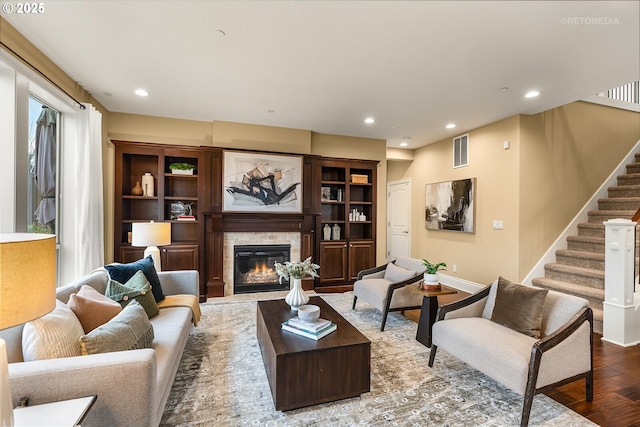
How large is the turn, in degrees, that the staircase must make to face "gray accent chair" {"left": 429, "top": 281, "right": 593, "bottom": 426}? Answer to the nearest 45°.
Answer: approximately 45° to its left

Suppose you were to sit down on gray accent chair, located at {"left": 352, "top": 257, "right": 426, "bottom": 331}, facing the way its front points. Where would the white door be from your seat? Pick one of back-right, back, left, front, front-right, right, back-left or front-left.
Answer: back-right

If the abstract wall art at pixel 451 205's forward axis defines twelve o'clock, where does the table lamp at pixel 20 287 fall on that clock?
The table lamp is roughly at 11 o'clock from the abstract wall art.

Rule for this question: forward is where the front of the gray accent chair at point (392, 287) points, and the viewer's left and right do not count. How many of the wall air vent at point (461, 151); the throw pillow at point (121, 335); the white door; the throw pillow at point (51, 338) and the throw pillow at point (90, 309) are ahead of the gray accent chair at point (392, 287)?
3

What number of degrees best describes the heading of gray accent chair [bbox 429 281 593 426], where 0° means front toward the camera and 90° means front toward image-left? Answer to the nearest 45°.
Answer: approximately 45°

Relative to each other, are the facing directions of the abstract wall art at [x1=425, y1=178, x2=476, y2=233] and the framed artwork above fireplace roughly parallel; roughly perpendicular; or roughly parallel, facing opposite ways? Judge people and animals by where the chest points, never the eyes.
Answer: roughly perpendicular

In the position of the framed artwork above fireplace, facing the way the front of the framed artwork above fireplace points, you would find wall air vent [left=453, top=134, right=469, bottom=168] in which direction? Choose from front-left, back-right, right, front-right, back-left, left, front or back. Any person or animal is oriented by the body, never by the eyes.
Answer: left

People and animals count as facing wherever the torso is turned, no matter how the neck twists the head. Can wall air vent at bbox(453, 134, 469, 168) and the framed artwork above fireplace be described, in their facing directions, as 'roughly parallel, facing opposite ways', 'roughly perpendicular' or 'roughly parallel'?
roughly perpendicular

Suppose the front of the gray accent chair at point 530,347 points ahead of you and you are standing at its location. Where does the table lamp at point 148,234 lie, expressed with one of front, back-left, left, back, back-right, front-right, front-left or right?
front-right
